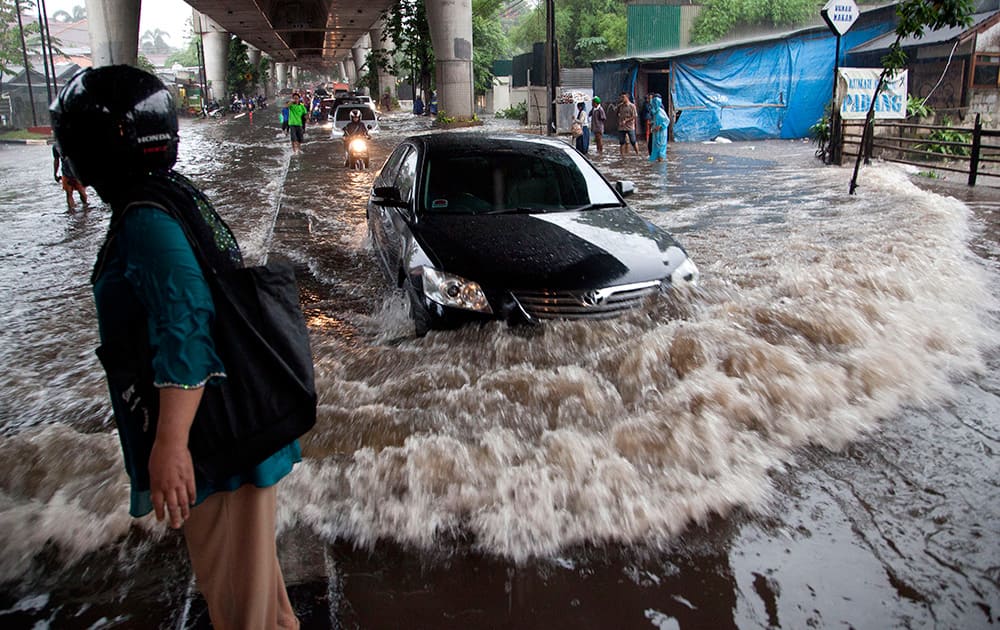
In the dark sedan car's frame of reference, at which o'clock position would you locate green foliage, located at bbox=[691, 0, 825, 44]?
The green foliage is roughly at 8 o'clock from the dark sedan car.

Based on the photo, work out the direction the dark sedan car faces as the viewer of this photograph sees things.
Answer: facing the viewer and to the right of the viewer

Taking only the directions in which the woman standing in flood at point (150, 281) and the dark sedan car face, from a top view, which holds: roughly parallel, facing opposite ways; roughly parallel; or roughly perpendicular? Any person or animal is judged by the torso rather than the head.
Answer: roughly perpendicular

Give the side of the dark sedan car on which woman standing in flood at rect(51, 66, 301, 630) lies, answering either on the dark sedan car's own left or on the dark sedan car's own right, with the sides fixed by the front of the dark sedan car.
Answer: on the dark sedan car's own right

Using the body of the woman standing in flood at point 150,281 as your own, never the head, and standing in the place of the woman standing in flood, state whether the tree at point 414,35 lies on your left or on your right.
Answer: on your right
